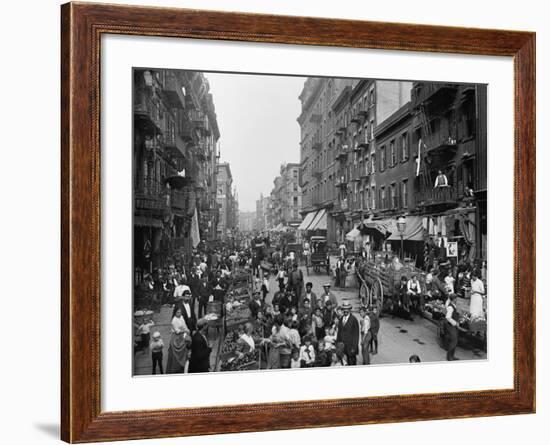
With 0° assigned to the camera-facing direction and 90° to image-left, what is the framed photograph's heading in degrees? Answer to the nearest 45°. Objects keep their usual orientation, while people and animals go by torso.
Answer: approximately 315°
